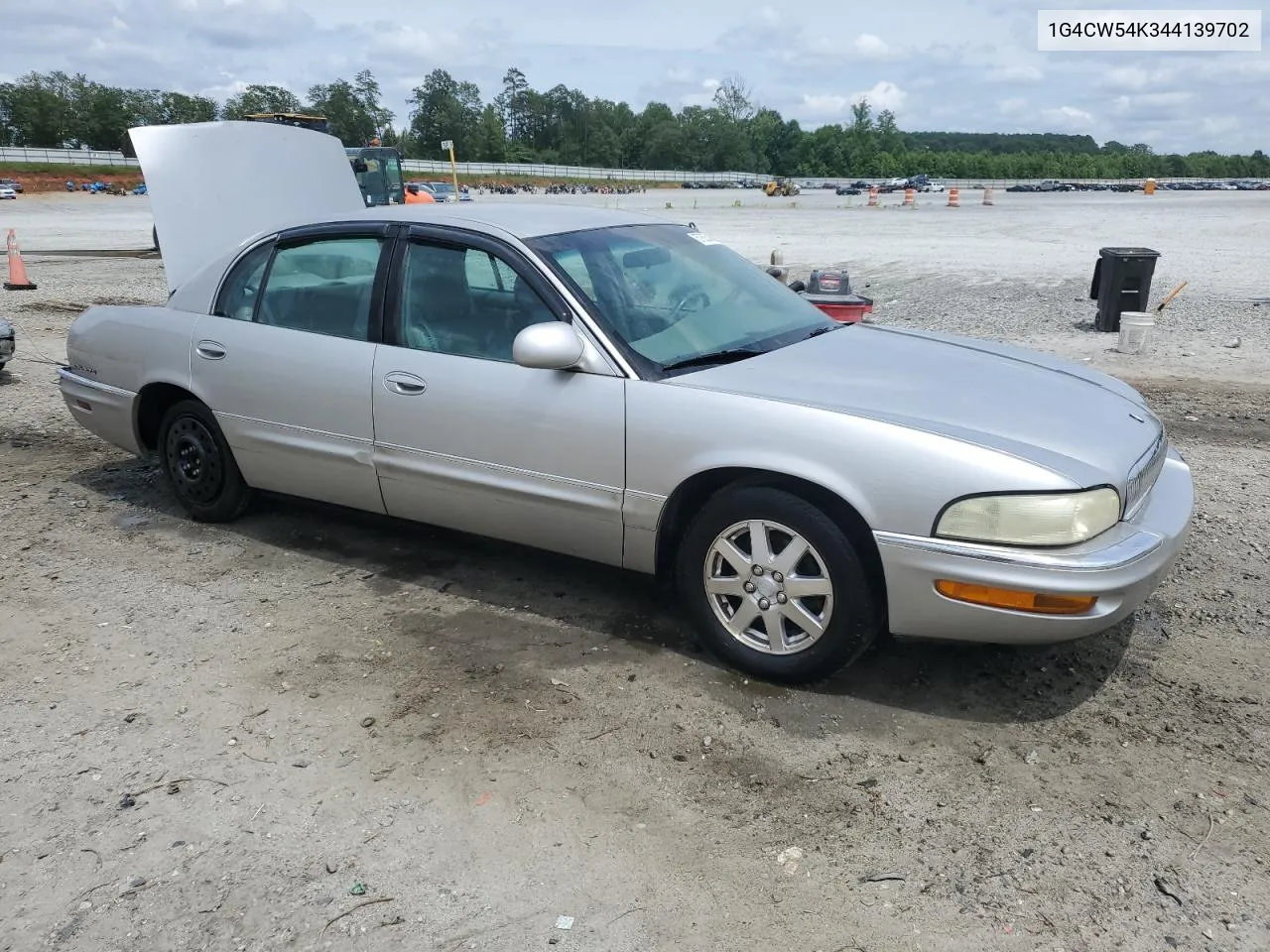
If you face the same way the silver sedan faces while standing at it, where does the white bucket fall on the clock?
The white bucket is roughly at 9 o'clock from the silver sedan.

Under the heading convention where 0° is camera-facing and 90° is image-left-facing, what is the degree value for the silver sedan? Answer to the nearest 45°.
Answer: approximately 315°

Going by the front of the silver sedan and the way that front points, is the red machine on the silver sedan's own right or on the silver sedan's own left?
on the silver sedan's own left

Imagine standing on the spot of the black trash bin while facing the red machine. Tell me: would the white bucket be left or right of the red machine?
left

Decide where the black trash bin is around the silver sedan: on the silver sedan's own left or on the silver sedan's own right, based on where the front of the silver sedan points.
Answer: on the silver sedan's own left

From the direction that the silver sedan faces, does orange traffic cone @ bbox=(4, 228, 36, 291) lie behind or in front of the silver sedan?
behind
